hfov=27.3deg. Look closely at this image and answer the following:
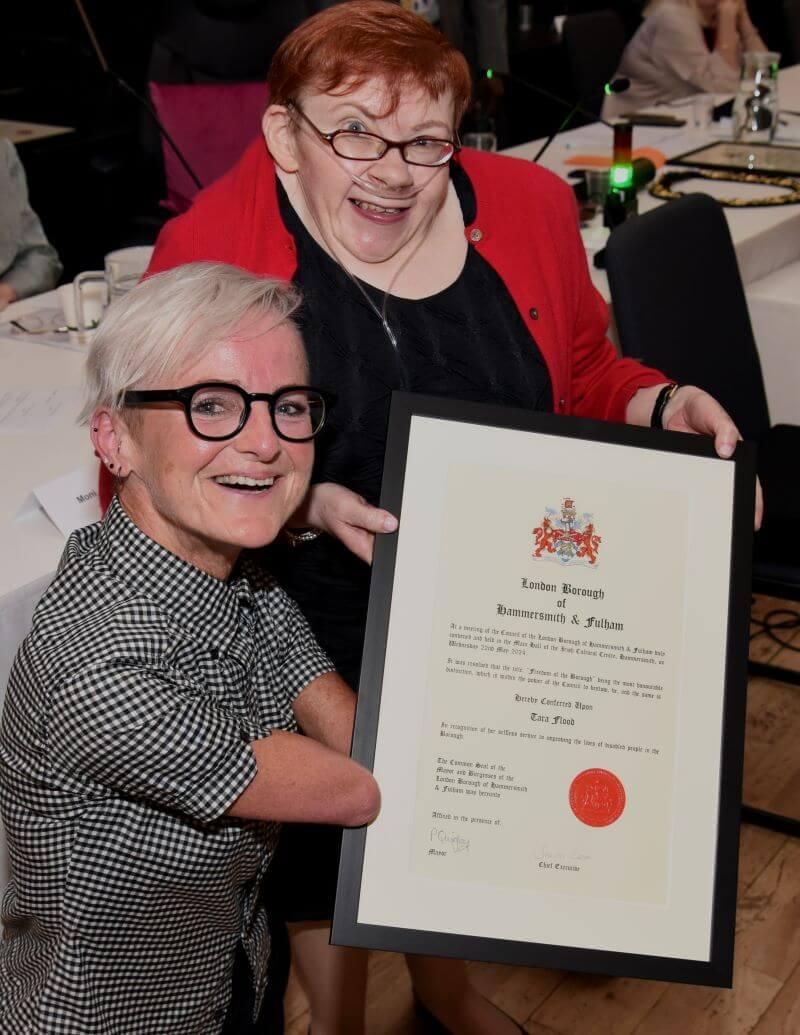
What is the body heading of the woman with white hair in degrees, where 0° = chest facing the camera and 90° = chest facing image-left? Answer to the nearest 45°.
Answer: approximately 315°

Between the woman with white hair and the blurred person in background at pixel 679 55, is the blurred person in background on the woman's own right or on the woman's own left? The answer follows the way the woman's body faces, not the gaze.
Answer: on the woman's own left

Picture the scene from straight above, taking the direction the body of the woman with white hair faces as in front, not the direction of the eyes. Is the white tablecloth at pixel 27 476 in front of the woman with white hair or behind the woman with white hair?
behind

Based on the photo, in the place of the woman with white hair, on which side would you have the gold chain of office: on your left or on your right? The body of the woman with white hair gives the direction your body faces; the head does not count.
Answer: on your left

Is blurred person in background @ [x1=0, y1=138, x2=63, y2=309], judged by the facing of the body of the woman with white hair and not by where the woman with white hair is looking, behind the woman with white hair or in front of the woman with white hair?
behind

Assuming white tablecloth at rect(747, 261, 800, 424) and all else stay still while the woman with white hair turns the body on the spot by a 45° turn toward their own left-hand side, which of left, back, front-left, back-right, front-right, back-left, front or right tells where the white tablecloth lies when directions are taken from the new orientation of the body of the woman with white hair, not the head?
front-left
